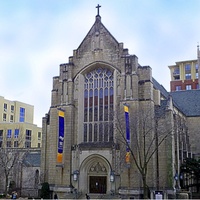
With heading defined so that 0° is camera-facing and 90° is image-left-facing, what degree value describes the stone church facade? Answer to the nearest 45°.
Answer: approximately 0°
